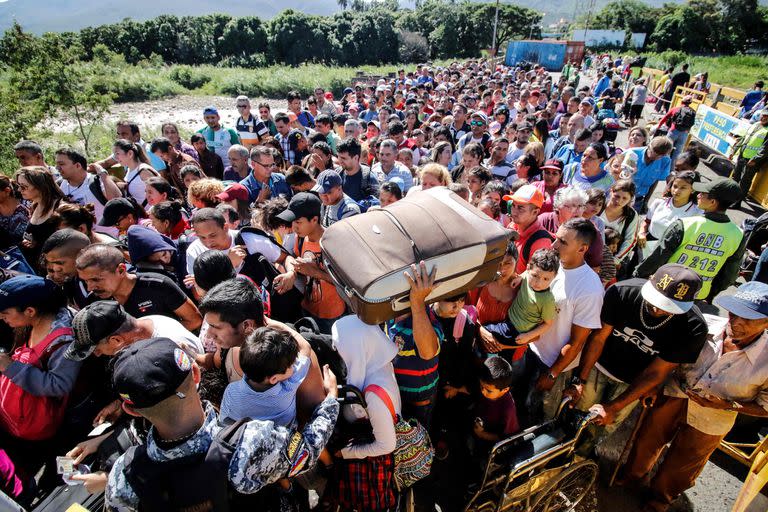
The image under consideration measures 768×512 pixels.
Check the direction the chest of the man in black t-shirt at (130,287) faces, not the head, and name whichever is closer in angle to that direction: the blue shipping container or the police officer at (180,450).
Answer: the police officer

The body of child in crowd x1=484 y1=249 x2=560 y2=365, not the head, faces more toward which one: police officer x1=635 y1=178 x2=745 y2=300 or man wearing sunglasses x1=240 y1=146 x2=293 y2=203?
the man wearing sunglasses

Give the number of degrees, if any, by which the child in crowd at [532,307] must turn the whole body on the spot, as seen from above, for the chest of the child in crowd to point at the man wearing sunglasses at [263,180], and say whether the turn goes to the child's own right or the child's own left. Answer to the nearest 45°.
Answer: approximately 90° to the child's own right

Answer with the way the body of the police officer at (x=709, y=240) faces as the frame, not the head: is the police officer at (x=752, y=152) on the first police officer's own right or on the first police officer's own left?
on the first police officer's own right

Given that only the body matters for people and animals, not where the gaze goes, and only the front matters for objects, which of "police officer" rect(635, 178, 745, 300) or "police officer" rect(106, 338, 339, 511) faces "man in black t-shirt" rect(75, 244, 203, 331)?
"police officer" rect(106, 338, 339, 511)

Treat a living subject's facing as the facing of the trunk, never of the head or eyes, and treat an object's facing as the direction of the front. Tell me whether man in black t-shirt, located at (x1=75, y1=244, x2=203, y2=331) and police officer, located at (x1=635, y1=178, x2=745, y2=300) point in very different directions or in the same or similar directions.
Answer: very different directions

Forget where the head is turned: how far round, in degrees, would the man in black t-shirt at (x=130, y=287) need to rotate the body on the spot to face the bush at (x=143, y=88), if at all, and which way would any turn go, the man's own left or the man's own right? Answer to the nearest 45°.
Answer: approximately 135° to the man's own right

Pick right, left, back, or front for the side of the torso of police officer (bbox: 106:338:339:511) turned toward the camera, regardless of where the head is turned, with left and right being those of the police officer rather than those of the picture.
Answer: back

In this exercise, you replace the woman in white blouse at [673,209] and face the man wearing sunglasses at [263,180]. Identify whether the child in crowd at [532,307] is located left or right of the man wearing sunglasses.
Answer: left

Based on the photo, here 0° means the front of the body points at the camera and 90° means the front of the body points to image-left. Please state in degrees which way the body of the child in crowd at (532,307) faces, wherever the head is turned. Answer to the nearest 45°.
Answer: approximately 45°
